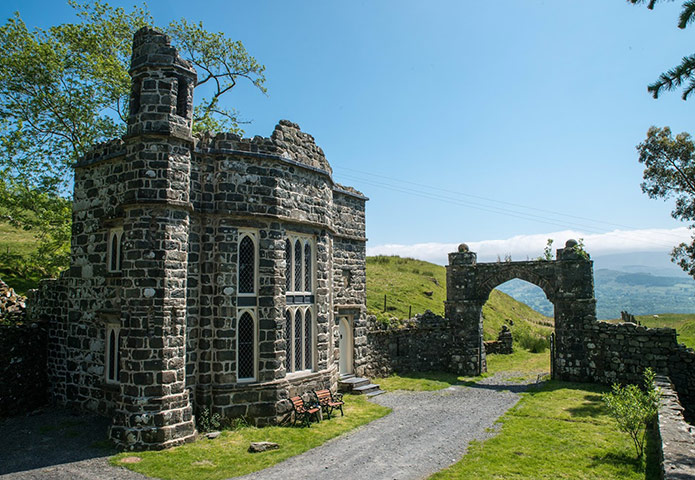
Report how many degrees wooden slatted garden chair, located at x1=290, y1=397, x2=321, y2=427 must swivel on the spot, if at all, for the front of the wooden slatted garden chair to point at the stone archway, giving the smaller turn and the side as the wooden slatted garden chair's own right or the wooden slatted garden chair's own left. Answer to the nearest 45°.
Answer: approximately 90° to the wooden slatted garden chair's own left

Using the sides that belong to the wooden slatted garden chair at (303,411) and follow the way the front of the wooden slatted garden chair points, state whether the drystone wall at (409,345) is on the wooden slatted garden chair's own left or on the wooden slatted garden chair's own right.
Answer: on the wooden slatted garden chair's own left

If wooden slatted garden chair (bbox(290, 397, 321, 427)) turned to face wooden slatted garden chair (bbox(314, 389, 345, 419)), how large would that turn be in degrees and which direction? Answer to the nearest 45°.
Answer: approximately 90° to its left

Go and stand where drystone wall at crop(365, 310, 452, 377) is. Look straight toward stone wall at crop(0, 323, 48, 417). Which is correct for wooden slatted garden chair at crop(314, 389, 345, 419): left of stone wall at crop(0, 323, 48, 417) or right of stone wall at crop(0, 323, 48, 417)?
left

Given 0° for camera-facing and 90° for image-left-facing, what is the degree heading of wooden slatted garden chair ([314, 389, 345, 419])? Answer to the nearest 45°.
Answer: approximately 315°

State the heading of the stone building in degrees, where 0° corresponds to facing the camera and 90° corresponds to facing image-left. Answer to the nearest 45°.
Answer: approximately 315°

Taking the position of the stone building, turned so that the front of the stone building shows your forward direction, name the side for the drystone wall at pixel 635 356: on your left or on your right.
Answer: on your left

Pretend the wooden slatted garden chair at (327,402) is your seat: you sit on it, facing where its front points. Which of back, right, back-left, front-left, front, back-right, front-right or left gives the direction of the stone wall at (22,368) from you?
back-right
